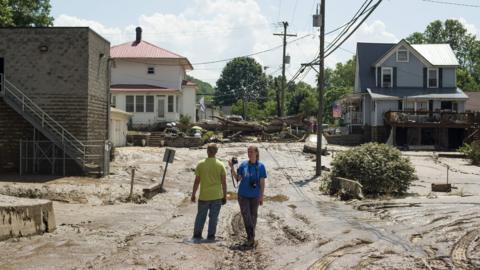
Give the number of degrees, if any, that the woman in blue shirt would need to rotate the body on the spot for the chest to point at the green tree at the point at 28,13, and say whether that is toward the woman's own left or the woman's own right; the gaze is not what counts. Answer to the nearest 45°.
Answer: approximately 135° to the woman's own right

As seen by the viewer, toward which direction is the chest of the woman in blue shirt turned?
toward the camera

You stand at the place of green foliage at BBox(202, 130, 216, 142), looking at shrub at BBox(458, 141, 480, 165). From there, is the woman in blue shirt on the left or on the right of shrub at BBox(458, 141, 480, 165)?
right

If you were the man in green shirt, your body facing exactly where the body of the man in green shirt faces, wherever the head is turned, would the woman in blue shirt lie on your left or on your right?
on your right

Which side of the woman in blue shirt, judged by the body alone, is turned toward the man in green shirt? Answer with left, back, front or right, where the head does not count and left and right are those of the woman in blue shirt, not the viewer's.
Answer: right

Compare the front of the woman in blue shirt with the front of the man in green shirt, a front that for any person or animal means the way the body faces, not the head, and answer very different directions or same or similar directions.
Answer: very different directions

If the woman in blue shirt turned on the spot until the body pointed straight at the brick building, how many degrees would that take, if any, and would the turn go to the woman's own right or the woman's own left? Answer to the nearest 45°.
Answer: approximately 135° to the woman's own right

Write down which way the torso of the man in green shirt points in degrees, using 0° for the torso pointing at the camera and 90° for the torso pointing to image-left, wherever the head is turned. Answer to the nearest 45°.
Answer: approximately 180°

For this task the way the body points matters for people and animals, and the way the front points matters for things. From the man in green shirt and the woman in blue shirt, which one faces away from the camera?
the man in green shirt

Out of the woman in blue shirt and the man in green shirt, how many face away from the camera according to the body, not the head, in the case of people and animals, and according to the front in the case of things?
1

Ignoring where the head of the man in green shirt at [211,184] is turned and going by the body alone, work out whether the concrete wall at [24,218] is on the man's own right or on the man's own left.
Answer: on the man's own left

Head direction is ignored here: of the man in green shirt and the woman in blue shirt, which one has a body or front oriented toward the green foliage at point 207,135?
the man in green shirt
